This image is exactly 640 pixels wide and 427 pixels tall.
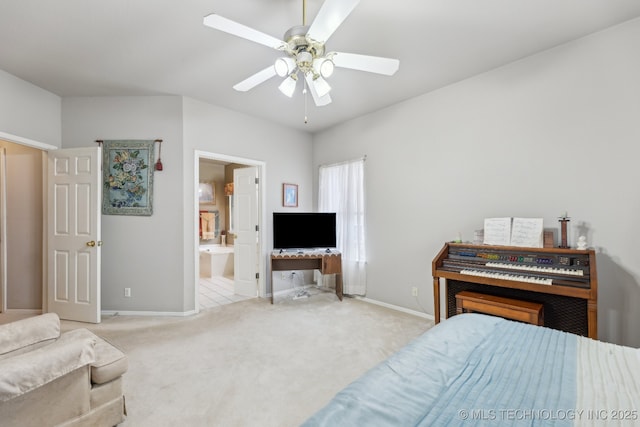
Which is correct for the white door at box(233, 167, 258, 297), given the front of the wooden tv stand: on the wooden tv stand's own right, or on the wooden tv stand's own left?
on the wooden tv stand's own right

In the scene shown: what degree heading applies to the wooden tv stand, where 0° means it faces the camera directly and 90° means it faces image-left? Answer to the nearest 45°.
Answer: approximately 0°

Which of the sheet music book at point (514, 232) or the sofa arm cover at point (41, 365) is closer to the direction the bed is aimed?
the sofa arm cover

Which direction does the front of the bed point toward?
to the viewer's left

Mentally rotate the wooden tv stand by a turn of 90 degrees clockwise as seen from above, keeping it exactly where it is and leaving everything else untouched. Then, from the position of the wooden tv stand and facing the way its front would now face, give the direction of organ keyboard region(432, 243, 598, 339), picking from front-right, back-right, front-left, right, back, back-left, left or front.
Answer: back-left

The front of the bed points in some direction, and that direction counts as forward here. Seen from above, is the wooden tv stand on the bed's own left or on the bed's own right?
on the bed's own right

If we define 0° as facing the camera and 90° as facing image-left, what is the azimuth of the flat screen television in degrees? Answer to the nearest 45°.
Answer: approximately 0°

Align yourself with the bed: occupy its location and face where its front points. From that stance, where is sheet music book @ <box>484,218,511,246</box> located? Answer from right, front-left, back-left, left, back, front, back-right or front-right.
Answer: right

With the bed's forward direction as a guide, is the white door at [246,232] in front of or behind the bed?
in front

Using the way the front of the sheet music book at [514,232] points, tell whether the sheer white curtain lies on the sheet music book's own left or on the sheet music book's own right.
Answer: on the sheet music book's own right

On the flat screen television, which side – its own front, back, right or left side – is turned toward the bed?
front

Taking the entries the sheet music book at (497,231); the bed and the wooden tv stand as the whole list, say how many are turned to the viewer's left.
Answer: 1
